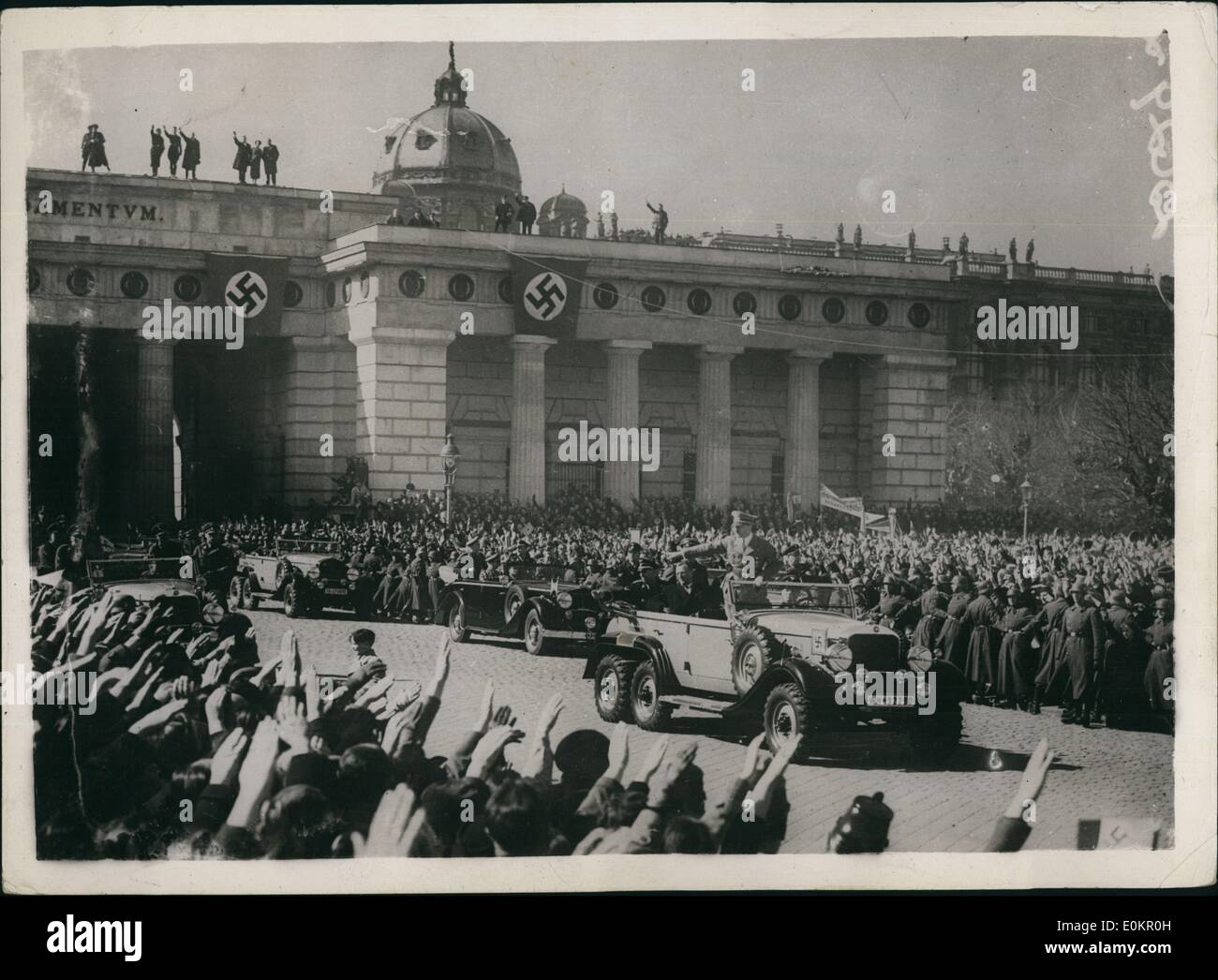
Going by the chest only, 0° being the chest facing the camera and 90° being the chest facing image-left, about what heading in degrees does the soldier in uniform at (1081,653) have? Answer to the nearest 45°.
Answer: approximately 45°

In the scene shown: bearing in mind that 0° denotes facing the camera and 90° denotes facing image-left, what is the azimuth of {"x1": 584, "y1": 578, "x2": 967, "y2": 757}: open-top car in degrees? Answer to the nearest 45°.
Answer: approximately 315°

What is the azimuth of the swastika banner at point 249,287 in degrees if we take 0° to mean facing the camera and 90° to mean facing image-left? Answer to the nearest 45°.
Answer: approximately 0°

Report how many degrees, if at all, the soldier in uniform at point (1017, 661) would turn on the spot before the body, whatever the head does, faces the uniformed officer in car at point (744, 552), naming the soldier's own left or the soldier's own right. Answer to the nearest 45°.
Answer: approximately 45° to the soldier's own right

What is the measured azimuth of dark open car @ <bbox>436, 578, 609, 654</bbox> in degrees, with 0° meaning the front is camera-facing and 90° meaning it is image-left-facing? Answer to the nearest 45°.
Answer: approximately 315°
